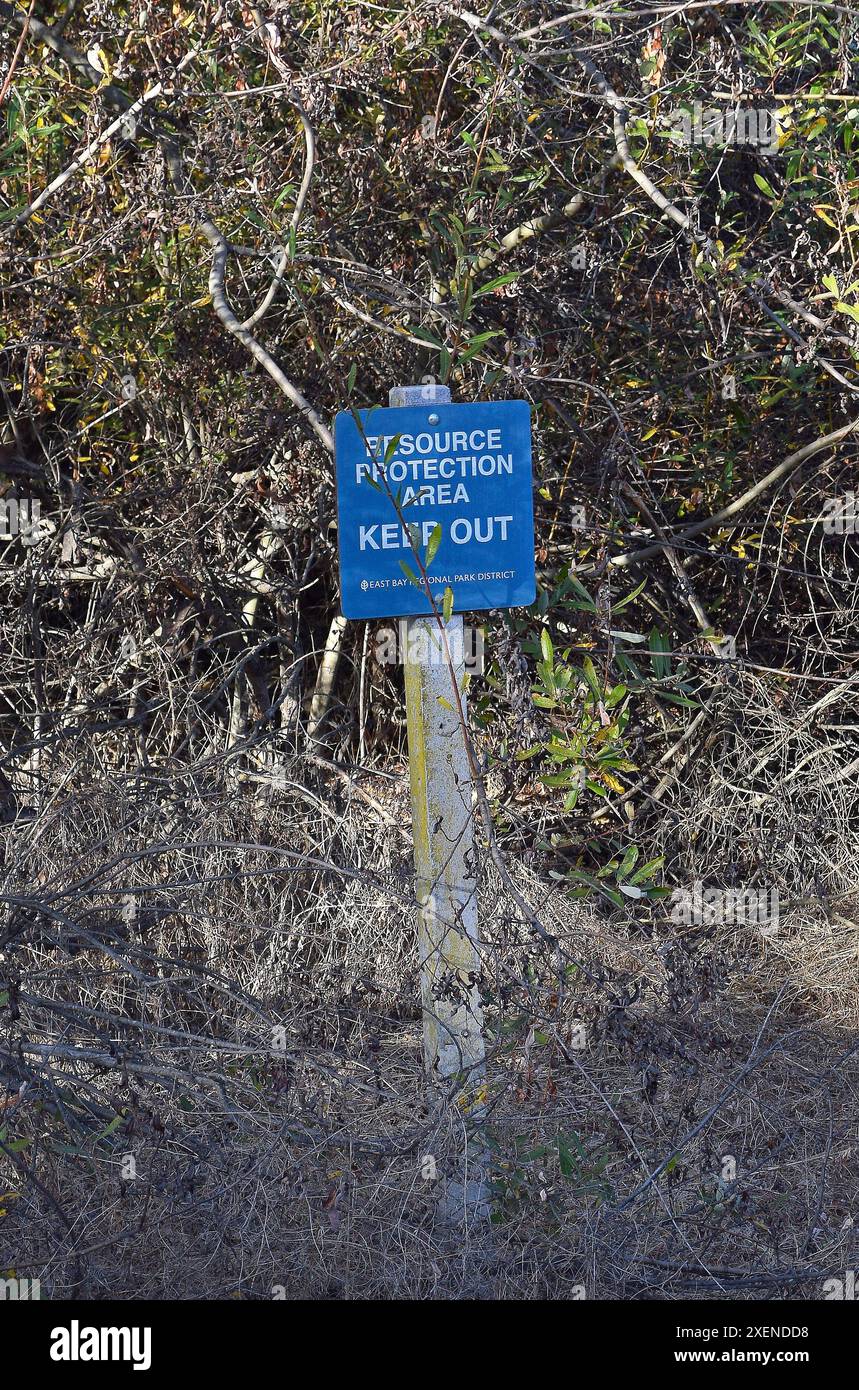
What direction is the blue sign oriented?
toward the camera
